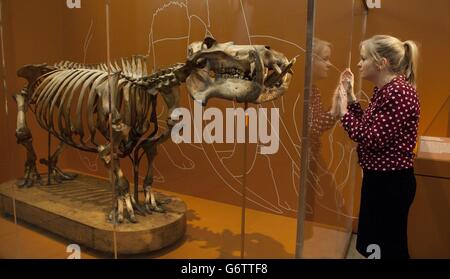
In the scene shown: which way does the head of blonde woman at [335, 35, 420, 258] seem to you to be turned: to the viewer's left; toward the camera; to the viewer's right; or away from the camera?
to the viewer's left

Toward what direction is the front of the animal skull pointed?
to the viewer's right

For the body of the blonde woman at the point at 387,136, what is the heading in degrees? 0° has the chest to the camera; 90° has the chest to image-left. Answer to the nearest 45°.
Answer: approximately 90°

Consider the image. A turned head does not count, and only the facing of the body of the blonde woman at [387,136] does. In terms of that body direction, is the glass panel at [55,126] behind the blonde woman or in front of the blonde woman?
in front

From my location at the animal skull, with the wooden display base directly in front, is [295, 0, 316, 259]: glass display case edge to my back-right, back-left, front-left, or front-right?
back-left

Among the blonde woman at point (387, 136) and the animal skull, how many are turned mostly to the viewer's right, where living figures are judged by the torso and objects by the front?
1

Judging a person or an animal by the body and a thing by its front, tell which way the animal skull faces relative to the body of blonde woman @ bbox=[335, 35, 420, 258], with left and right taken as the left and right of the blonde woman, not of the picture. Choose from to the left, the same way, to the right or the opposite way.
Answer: the opposite way
